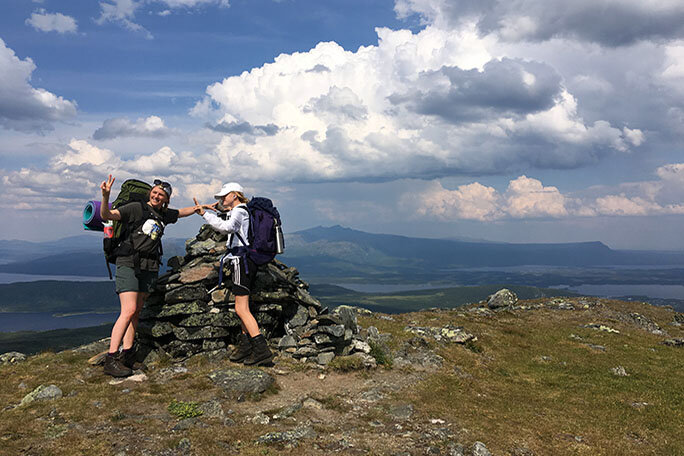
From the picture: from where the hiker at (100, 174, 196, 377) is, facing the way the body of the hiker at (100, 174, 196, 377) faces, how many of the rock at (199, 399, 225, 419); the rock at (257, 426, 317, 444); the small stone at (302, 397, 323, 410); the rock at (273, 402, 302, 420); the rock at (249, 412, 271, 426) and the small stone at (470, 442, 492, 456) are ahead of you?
6

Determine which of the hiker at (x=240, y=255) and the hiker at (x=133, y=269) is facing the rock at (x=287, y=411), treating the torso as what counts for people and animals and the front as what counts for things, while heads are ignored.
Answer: the hiker at (x=133, y=269)

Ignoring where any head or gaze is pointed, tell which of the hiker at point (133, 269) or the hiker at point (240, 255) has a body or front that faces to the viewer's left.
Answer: the hiker at point (240, 255)

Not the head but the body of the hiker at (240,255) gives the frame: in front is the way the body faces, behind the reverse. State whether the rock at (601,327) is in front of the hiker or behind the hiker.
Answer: behind

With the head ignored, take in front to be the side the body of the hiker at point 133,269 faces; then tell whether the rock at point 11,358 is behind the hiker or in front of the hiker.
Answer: behind

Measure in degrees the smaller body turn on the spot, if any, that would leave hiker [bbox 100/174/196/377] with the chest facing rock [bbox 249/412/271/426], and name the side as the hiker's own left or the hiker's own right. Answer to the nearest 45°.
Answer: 0° — they already face it

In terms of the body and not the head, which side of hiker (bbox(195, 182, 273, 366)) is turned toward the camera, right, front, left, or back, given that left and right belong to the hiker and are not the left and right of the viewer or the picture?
left

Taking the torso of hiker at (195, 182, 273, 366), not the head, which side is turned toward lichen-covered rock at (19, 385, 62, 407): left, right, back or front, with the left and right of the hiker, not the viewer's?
front

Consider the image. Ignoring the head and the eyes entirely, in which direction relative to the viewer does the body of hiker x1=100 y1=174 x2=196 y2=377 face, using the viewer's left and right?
facing the viewer and to the right of the viewer

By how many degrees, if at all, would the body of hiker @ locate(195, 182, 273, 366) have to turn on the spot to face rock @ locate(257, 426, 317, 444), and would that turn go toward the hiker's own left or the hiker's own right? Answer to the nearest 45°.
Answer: approximately 90° to the hiker's own left

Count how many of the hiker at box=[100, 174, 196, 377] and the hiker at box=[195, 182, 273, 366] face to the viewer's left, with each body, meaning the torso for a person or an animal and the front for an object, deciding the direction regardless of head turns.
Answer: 1

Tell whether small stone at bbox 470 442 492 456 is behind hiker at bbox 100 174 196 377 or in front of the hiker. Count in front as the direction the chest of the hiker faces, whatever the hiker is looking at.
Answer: in front

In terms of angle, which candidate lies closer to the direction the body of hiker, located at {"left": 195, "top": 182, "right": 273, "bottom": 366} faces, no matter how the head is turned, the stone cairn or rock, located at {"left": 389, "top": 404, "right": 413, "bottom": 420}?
the stone cairn

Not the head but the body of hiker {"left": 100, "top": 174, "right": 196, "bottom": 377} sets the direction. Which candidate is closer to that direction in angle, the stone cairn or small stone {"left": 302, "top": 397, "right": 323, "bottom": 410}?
the small stone
